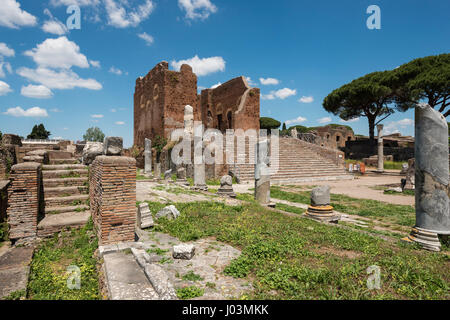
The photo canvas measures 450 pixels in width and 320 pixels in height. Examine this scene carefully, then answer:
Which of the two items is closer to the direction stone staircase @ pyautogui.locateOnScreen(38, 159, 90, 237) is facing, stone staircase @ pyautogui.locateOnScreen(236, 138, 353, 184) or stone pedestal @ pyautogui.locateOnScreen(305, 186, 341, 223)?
the stone pedestal

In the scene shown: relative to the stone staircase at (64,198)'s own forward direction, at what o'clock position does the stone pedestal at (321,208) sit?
The stone pedestal is roughly at 10 o'clock from the stone staircase.

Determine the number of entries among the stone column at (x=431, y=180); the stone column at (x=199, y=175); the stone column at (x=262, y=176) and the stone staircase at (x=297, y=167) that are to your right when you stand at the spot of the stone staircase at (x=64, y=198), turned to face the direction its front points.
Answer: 0

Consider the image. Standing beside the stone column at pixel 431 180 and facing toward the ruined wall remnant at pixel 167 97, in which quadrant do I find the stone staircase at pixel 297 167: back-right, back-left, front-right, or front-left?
front-right

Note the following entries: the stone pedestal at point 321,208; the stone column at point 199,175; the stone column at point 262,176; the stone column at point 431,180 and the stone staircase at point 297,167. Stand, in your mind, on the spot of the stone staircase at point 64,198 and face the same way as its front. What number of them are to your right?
0

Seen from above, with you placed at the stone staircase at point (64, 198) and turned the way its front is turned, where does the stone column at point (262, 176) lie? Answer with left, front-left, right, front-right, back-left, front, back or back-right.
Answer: left

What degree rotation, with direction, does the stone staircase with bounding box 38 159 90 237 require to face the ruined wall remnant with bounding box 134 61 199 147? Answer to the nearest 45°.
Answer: approximately 135° to its left

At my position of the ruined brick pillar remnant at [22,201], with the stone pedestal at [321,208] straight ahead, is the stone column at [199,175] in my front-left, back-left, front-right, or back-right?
front-left

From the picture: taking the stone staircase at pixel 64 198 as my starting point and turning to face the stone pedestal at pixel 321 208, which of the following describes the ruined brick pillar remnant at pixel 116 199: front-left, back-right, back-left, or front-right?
front-right

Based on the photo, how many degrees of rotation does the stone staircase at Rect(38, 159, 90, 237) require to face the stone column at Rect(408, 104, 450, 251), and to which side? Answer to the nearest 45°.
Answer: approximately 45° to its left

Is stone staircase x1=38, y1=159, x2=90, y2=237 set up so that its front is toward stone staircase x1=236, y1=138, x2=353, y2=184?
no

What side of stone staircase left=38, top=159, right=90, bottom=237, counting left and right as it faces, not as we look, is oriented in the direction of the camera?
front
